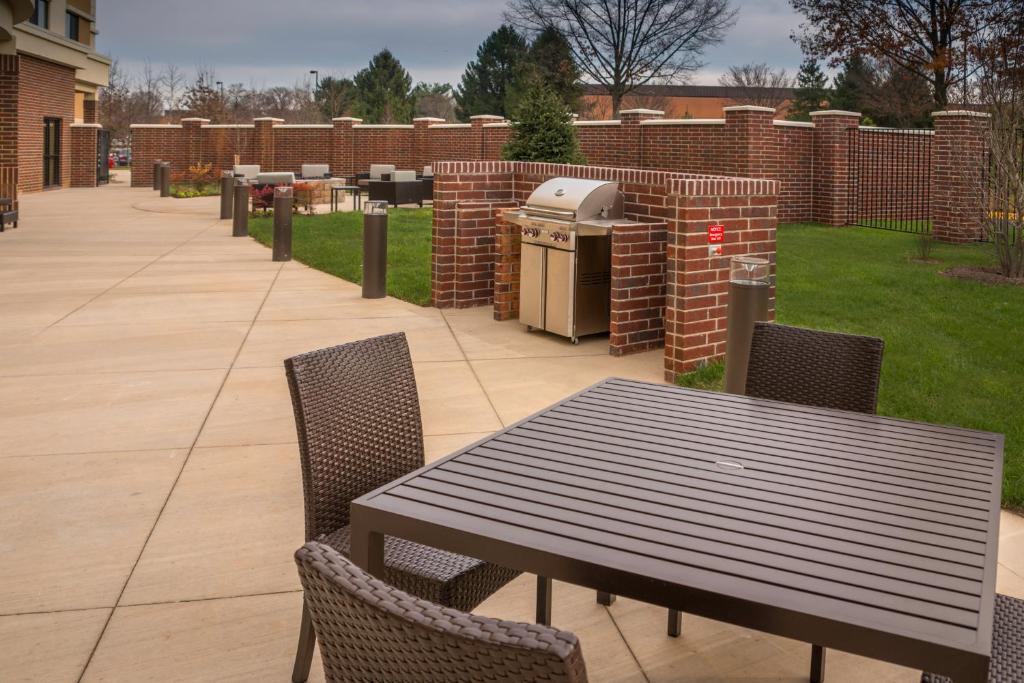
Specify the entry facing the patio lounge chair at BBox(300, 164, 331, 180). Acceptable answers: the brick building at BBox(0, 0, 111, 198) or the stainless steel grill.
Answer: the brick building

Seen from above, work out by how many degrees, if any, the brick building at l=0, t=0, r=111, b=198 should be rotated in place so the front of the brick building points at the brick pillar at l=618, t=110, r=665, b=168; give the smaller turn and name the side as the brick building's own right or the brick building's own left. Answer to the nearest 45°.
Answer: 0° — it already faces it

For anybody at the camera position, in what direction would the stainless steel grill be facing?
facing the viewer and to the left of the viewer

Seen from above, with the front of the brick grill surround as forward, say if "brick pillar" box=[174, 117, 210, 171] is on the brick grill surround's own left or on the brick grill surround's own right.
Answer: on the brick grill surround's own right

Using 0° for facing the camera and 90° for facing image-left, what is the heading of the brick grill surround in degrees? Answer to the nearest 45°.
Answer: approximately 45°

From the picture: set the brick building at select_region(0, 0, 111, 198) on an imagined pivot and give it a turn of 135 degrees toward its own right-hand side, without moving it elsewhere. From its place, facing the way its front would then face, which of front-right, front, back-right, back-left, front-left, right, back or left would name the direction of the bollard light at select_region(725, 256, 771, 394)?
left

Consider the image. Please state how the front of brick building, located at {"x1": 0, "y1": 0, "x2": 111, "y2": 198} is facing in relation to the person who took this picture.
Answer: facing the viewer and to the right of the viewer

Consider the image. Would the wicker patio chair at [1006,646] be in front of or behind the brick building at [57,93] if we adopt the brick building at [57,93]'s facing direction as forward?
in front

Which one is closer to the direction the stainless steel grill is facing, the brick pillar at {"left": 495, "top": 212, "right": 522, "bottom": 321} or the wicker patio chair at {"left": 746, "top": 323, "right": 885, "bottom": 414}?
the wicker patio chair
